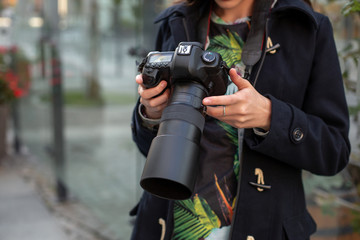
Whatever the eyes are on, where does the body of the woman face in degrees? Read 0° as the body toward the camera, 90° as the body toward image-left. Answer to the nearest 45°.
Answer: approximately 45°
